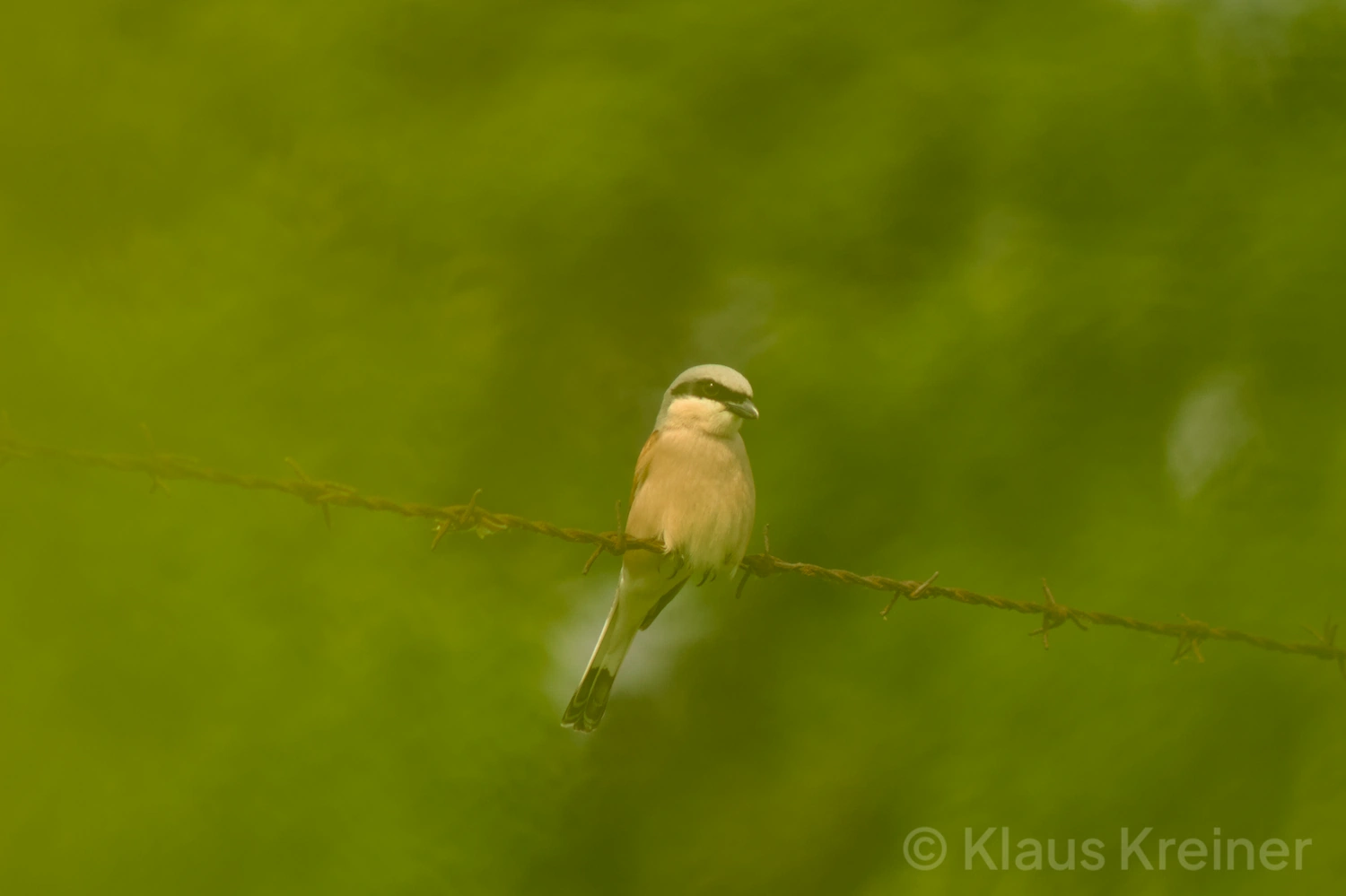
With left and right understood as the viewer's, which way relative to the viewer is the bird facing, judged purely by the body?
facing the viewer and to the right of the viewer
